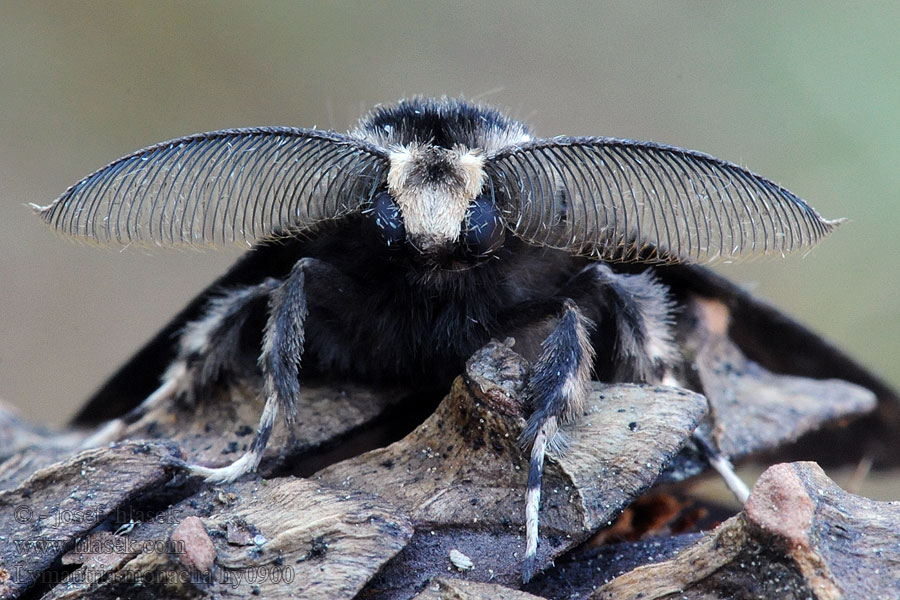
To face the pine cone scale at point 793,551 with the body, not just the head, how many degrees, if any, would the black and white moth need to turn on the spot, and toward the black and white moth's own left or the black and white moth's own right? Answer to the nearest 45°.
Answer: approximately 45° to the black and white moth's own left

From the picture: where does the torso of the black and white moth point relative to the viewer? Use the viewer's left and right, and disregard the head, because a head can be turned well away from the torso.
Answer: facing the viewer

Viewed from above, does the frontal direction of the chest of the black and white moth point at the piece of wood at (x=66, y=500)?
no
